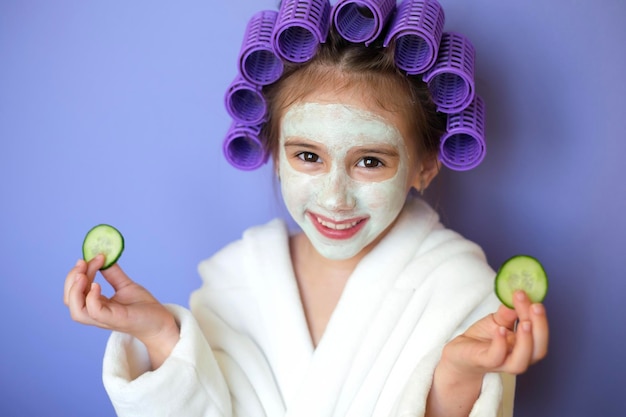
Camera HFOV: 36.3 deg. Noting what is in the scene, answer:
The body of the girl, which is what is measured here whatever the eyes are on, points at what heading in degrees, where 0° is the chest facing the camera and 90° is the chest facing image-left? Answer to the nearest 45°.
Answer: approximately 0°
